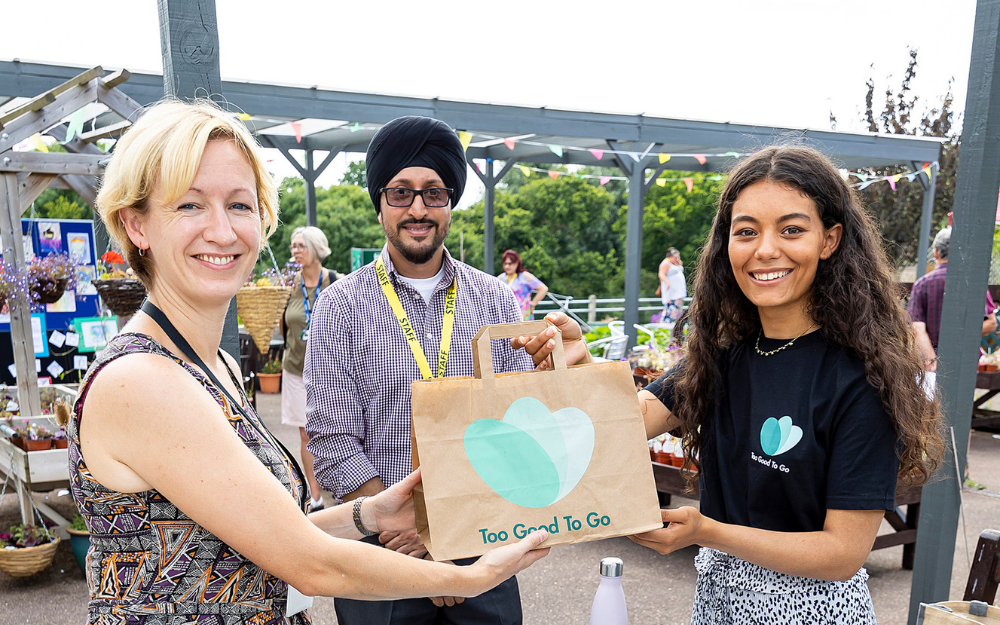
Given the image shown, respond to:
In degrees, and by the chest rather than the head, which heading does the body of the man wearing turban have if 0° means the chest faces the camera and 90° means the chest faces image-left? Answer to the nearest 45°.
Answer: approximately 0°

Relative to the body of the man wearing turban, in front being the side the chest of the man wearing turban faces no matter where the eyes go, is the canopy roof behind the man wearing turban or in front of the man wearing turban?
behind

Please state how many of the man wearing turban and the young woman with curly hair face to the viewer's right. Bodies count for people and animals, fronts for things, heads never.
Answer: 0

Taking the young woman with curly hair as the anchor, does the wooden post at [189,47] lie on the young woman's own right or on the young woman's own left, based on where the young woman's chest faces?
on the young woman's own right

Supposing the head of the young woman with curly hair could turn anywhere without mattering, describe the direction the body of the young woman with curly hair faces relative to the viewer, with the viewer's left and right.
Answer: facing the viewer and to the left of the viewer

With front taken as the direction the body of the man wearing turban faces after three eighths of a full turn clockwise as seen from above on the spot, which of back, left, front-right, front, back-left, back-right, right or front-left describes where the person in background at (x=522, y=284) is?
front-right

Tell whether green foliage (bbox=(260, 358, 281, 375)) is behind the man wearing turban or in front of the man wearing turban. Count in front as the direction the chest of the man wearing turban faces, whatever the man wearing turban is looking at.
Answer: behind

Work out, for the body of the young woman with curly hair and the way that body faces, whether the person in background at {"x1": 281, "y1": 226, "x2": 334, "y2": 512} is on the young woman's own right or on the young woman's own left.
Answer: on the young woman's own right

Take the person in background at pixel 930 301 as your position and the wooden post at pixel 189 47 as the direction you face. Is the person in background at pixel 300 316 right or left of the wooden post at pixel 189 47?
right

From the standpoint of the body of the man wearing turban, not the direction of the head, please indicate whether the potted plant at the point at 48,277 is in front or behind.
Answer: behind
